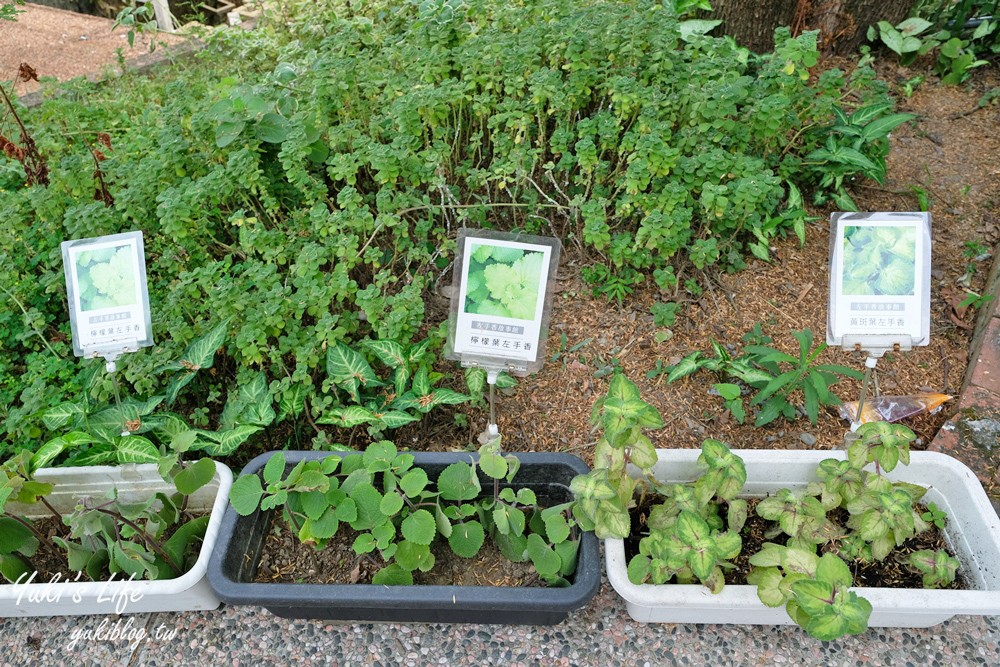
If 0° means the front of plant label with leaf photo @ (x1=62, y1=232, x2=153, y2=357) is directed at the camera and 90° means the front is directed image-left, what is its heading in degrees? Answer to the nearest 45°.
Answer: approximately 0°

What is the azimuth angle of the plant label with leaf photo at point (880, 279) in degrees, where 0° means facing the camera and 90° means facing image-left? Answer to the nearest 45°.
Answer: approximately 0°

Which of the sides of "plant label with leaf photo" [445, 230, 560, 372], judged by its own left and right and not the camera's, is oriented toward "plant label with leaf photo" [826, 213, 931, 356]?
left

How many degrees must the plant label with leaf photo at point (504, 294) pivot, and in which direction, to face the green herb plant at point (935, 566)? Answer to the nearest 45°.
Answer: approximately 90° to its left

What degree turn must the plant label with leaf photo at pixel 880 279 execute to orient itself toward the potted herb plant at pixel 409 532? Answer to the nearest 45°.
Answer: approximately 45° to its right

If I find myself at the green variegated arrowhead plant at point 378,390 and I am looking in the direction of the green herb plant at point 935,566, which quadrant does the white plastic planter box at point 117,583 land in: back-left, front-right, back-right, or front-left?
back-right

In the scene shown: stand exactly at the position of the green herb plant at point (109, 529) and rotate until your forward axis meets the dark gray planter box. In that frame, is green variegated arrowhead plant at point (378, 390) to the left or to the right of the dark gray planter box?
left
